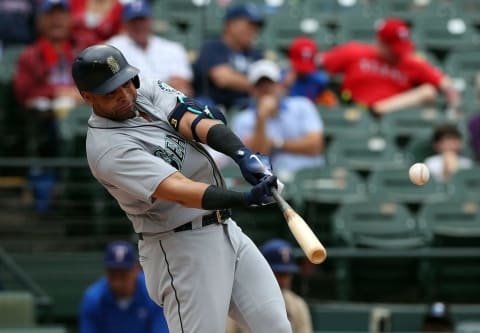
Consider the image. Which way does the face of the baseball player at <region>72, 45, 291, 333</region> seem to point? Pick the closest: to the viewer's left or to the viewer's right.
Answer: to the viewer's right

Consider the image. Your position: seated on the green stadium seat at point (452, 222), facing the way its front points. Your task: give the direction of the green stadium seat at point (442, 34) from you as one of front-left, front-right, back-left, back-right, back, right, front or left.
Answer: back

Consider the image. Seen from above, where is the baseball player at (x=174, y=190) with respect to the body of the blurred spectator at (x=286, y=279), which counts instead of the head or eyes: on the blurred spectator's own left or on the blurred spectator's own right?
on the blurred spectator's own right

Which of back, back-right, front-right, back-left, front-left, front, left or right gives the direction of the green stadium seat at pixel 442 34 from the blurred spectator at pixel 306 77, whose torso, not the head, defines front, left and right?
back-left

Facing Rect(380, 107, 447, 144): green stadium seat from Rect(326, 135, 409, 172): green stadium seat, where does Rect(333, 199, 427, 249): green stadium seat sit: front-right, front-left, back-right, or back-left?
back-right
